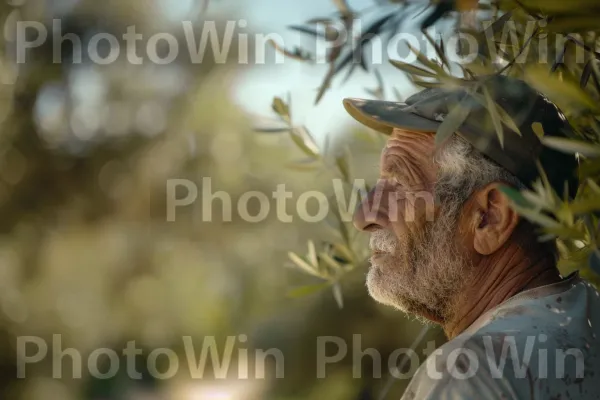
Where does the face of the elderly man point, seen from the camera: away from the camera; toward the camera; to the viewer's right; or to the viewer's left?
to the viewer's left

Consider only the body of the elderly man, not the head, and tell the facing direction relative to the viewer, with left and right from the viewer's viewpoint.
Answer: facing to the left of the viewer

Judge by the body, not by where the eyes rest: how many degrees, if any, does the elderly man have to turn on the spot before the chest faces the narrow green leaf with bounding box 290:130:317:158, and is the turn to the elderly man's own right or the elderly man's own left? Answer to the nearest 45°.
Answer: approximately 45° to the elderly man's own right
